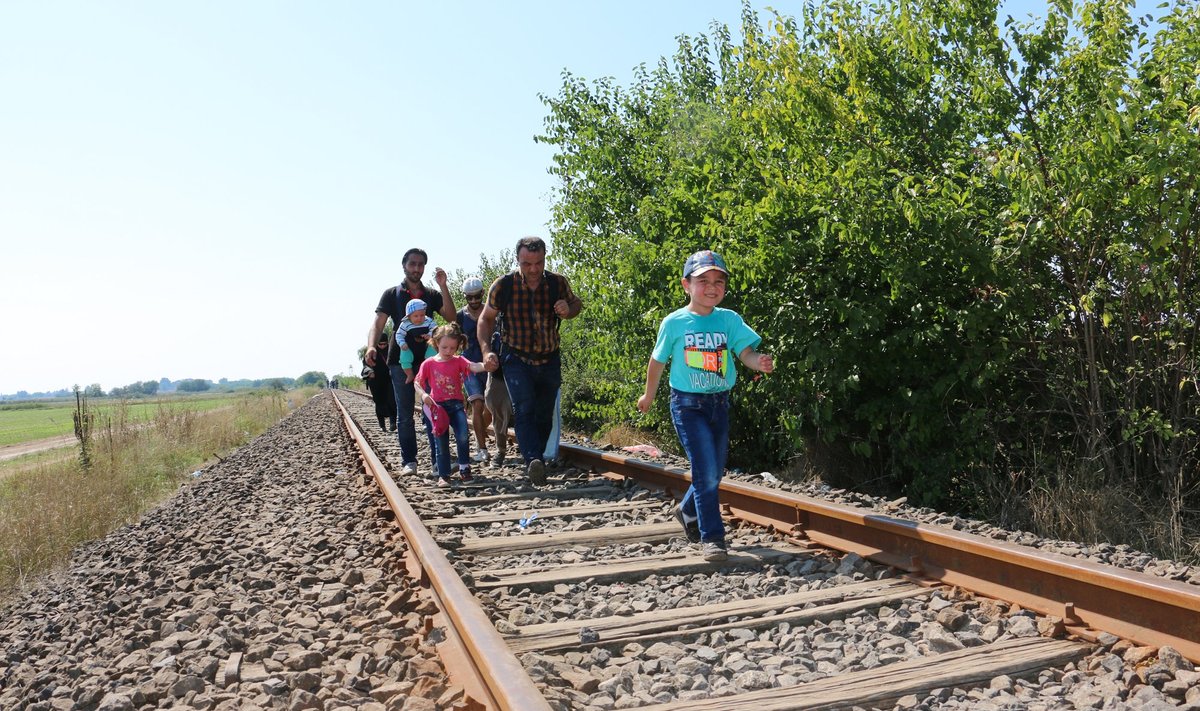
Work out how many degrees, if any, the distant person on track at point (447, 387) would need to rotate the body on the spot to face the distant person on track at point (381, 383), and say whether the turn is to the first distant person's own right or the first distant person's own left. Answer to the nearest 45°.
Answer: approximately 180°

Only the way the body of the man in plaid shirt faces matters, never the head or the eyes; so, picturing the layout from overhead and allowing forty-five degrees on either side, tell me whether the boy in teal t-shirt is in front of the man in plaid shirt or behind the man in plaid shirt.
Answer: in front

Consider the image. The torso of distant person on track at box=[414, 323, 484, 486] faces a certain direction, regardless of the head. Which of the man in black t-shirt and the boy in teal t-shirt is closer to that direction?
the boy in teal t-shirt

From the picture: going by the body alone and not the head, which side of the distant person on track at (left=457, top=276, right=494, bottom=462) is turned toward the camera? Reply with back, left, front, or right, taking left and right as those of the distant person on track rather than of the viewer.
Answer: front

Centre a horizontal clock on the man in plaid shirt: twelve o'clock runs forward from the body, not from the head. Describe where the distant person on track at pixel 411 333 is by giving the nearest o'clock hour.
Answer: The distant person on track is roughly at 4 o'clock from the man in plaid shirt.

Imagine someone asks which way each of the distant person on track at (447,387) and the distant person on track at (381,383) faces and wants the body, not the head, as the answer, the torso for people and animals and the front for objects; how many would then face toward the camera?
2

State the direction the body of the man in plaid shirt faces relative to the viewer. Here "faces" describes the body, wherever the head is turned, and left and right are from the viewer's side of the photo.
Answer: facing the viewer

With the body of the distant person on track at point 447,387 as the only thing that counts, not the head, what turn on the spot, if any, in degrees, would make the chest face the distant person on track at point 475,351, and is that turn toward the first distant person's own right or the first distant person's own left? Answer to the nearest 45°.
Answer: approximately 180°

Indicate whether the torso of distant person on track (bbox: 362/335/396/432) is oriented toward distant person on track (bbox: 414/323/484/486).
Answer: yes
